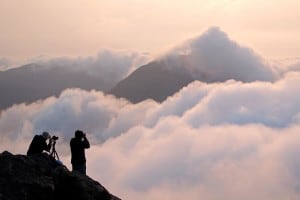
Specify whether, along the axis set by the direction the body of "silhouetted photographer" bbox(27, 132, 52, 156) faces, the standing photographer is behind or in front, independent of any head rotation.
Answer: in front

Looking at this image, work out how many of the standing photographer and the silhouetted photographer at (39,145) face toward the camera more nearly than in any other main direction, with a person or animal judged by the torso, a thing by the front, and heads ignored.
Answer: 0

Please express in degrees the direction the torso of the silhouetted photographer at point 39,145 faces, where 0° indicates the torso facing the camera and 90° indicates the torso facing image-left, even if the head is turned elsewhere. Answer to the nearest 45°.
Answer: approximately 270°
